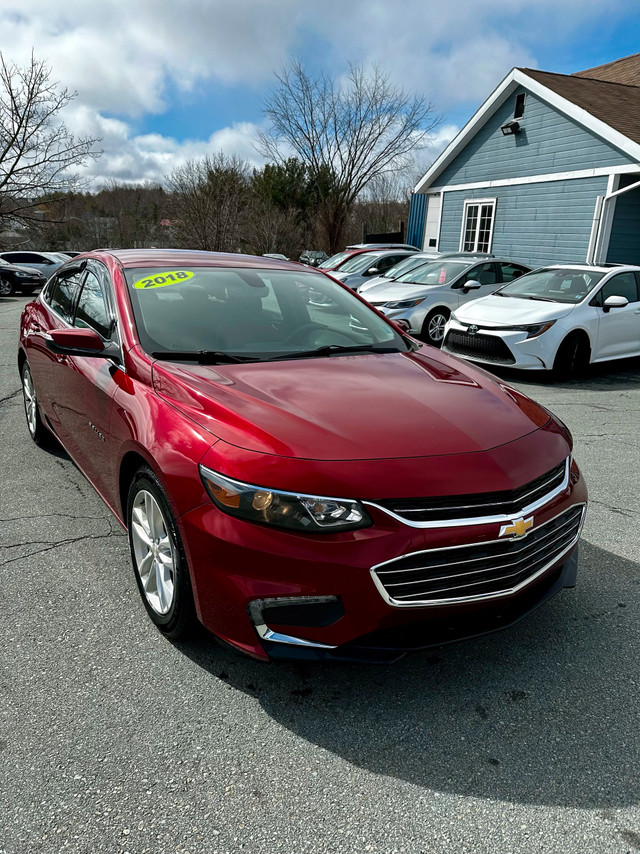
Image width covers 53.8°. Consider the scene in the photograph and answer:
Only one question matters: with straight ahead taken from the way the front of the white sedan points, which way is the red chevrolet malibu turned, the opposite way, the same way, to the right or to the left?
to the left

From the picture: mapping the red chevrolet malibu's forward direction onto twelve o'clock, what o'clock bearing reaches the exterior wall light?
The exterior wall light is roughly at 8 o'clock from the red chevrolet malibu.

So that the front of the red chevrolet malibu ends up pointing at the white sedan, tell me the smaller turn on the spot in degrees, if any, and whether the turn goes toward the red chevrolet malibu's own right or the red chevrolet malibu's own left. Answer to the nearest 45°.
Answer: approximately 90° to the red chevrolet malibu's own left

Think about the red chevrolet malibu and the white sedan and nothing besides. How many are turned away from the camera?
0

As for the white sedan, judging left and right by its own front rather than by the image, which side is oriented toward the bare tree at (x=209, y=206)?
right

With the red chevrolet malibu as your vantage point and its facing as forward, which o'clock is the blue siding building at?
The blue siding building is roughly at 8 o'clock from the red chevrolet malibu.

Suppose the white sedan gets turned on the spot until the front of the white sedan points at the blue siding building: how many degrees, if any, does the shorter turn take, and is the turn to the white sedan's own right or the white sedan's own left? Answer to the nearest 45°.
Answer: approximately 135° to the white sedan's own right

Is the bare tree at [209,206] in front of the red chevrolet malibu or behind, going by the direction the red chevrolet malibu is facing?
behind

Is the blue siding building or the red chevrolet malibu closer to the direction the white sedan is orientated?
the red chevrolet malibu

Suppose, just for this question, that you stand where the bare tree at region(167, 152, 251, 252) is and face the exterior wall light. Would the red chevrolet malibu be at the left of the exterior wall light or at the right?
right

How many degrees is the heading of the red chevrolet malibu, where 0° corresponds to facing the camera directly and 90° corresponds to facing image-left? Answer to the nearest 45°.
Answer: approximately 315°

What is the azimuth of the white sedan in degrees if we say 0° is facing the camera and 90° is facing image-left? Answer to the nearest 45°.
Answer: approximately 45°

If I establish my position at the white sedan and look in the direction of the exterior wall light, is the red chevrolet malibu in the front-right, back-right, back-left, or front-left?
back-left
